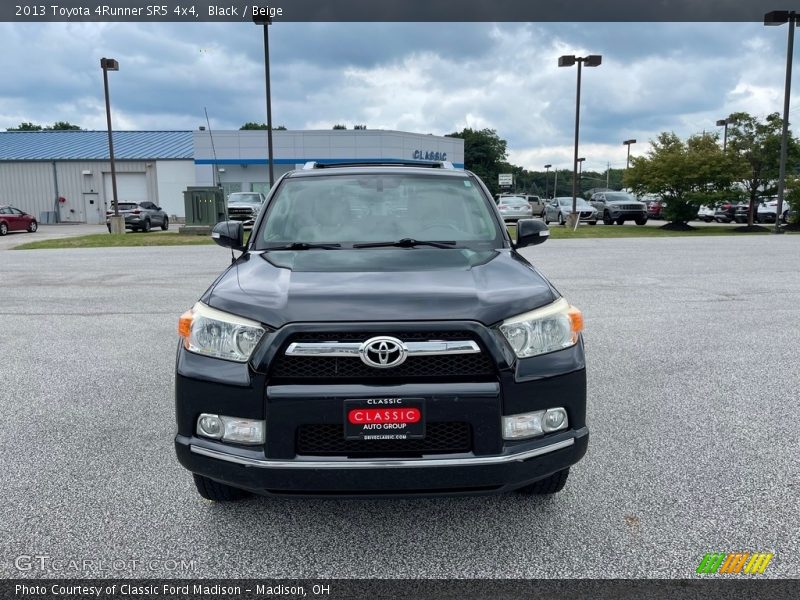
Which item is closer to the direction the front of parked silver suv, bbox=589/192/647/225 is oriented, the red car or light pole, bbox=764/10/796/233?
the light pole

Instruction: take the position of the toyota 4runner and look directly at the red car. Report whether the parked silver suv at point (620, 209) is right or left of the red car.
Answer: right

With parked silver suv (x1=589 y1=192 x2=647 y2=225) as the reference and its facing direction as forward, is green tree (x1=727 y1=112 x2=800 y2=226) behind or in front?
in front

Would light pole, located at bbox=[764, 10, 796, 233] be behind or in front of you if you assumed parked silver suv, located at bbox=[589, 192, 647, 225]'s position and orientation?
in front

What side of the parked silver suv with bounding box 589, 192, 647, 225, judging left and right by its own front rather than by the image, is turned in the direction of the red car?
right

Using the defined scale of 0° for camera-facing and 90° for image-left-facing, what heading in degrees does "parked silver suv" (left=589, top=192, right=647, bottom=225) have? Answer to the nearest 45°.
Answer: approximately 315°

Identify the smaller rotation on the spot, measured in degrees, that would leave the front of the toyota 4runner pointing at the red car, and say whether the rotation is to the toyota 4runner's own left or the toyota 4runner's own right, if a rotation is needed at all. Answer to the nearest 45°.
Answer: approximately 135° to the toyota 4runner's own right

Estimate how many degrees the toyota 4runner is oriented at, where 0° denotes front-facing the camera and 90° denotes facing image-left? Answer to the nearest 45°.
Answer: approximately 0°

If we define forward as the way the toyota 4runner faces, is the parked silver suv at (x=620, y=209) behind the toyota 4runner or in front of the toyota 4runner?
behind

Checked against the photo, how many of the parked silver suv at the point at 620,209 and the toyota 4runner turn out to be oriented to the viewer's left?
0

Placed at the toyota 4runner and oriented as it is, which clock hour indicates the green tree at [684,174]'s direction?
The green tree is roughly at 7 o'clock from the toyota 4runner.

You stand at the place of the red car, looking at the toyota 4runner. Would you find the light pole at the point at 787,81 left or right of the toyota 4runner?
left
